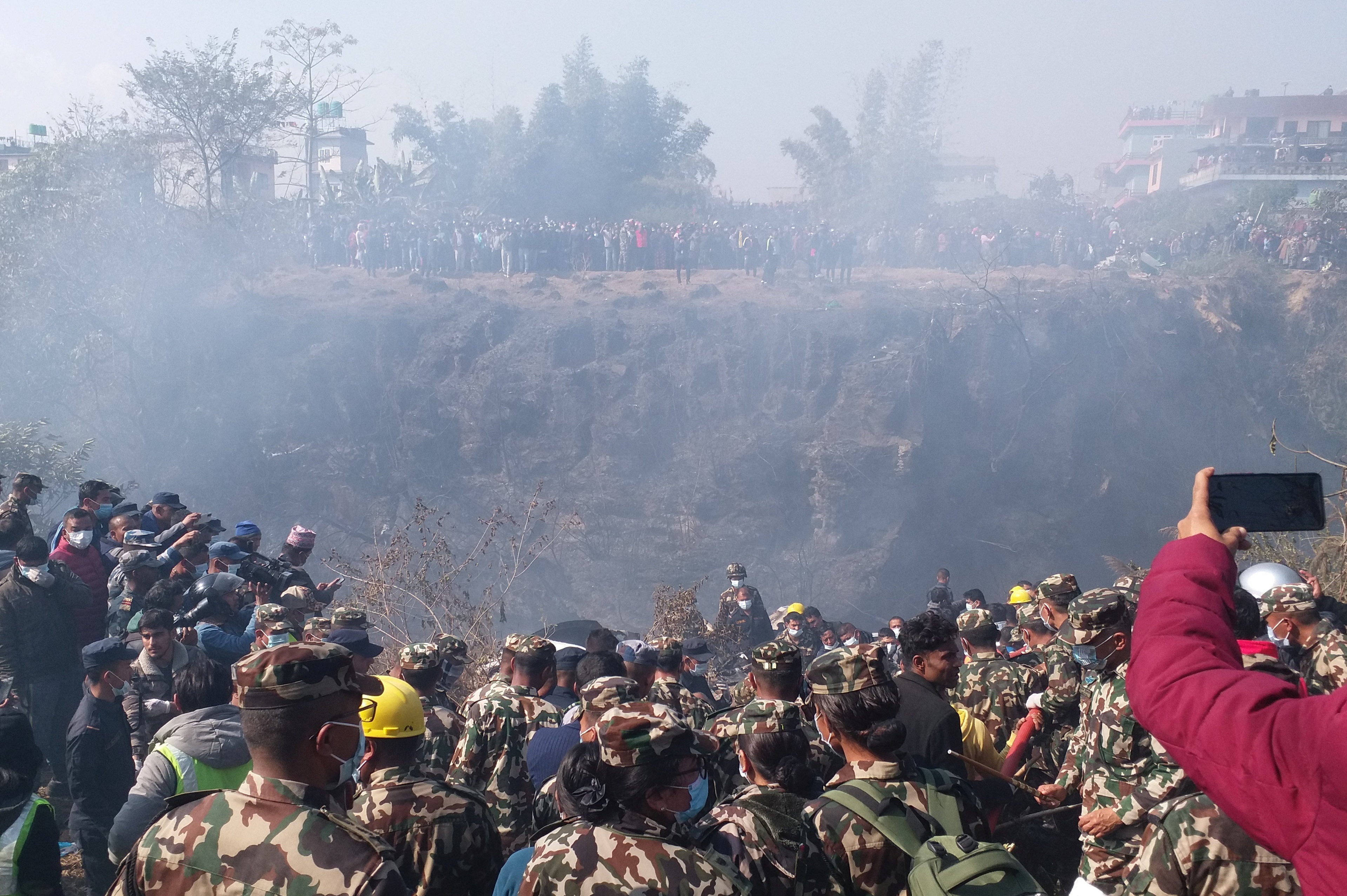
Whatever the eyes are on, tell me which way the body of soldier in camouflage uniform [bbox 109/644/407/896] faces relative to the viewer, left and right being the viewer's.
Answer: facing away from the viewer and to the right of the viewer

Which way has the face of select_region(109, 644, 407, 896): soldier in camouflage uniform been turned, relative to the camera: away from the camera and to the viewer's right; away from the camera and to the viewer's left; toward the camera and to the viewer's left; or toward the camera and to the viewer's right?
away from the camera and to the viewer's right

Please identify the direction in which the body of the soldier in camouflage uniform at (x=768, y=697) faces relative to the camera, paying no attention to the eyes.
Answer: away from the camera

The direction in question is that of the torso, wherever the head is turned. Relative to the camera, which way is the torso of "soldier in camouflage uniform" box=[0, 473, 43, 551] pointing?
to the viewer's right

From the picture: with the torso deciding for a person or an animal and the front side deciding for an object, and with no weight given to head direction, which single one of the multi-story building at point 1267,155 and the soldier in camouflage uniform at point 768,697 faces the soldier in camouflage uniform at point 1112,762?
the multi-story building

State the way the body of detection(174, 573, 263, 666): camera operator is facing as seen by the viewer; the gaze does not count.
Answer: to the viewer's right

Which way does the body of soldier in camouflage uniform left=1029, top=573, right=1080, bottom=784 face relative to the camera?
to the viewer's left

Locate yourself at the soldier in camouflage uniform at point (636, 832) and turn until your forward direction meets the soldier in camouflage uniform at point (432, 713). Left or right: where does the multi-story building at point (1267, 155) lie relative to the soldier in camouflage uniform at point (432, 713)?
right

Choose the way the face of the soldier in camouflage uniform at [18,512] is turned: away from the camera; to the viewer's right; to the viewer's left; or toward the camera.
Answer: to the viewer's right

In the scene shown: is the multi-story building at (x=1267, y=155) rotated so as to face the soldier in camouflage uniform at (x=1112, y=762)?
yes

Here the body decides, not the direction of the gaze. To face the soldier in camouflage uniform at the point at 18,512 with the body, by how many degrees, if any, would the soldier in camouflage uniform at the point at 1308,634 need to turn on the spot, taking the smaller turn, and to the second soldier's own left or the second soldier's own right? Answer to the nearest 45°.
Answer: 0° — they already face them
